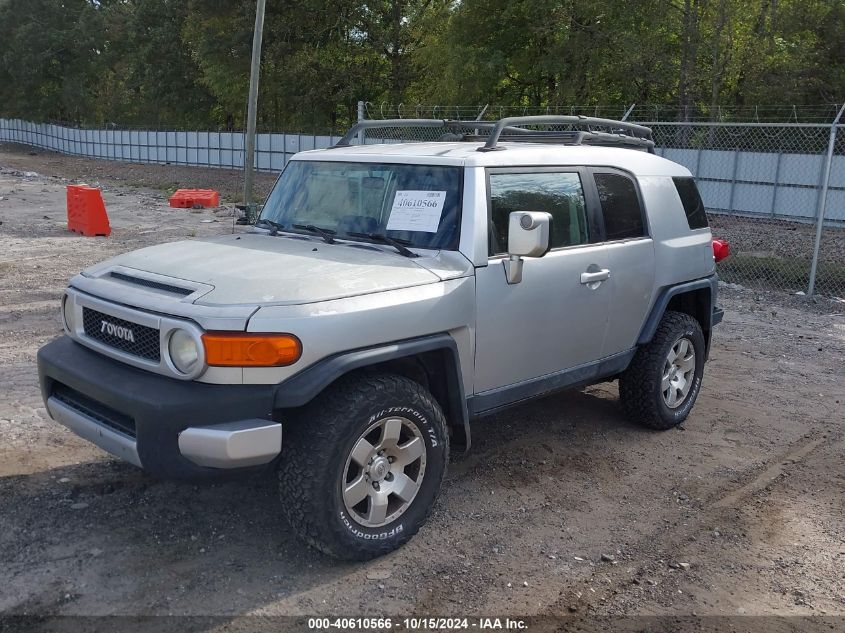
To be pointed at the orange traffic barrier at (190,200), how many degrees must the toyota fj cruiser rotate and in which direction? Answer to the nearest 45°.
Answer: approximately 135° to its right

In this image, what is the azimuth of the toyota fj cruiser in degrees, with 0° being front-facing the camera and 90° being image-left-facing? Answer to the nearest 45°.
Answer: approximately 45°

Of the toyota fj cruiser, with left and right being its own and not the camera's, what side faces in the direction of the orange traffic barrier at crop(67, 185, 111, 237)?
right
